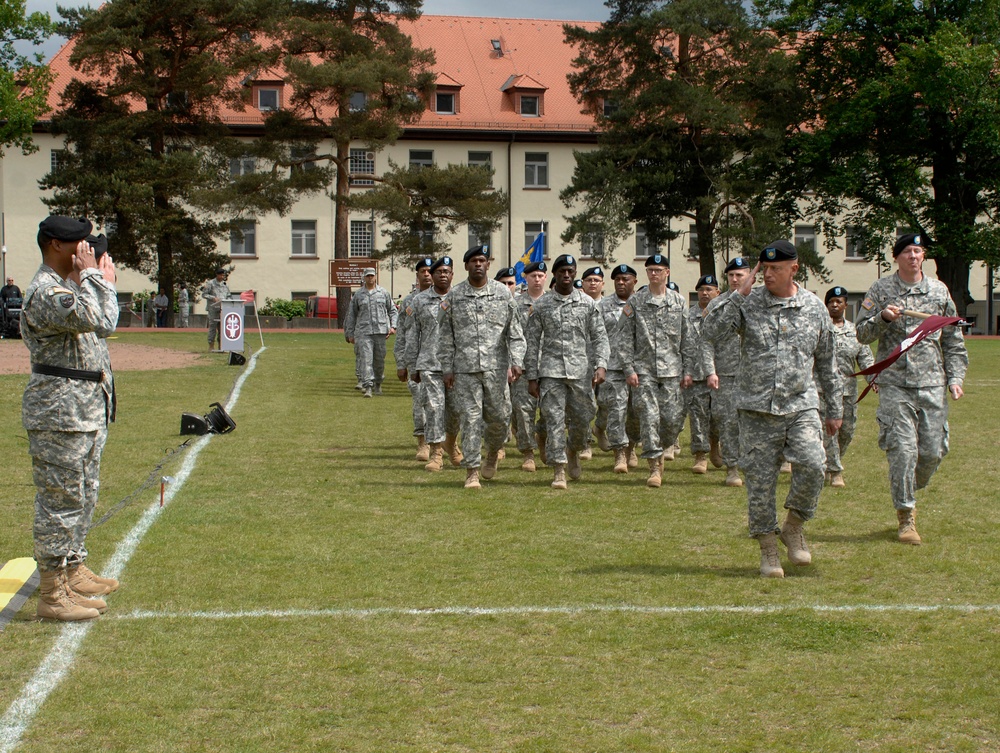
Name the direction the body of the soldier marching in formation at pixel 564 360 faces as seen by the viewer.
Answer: toward the camera

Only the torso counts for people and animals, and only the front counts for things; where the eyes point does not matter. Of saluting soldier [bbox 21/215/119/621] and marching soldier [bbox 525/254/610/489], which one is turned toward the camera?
marching soldier [bbox 525/254/610/489]

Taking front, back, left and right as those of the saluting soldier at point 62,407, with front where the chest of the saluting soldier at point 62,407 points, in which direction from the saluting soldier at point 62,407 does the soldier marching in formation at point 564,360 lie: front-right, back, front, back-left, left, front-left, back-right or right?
front-left

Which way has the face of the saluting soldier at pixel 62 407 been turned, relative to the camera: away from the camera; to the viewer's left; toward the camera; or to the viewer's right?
to the viewer's right

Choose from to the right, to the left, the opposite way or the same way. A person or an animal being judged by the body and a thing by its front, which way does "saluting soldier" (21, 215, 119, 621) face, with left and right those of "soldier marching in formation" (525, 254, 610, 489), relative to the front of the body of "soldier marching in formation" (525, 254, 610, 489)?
to the left

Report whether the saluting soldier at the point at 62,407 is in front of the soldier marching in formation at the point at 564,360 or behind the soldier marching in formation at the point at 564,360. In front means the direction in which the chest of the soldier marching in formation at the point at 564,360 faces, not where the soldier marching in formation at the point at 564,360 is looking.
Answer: in front

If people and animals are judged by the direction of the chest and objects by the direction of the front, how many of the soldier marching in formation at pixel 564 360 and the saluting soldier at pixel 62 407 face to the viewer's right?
1

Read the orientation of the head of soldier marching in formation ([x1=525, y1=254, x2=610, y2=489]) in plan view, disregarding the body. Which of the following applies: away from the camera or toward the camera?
toward the camera

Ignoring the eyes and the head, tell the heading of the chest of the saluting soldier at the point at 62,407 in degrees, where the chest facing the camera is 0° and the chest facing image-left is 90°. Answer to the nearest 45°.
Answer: approximately 270°
